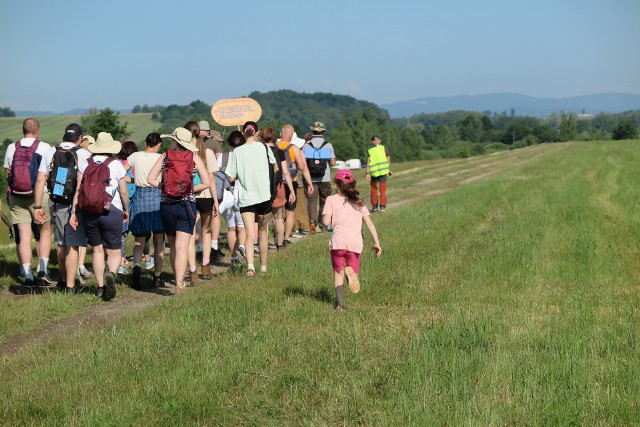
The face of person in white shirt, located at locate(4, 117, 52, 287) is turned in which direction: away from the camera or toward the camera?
away from the camera

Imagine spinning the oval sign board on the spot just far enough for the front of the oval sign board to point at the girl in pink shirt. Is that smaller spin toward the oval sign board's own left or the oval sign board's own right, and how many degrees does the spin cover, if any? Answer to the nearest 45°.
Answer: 0° — it already faces them

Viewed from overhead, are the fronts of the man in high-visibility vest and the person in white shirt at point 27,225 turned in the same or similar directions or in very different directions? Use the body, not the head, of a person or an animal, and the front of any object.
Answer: very different directions

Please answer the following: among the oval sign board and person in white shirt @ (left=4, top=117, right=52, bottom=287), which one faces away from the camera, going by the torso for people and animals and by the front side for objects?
the person in white shirt

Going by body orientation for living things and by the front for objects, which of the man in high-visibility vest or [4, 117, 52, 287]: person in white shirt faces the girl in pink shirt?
the man in high-visibility vest

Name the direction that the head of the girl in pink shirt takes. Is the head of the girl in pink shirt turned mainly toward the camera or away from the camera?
away from the camera

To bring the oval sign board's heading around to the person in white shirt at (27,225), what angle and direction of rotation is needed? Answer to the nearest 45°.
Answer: approximately 45° to its right

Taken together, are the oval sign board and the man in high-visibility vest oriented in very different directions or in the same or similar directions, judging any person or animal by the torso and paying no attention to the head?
same or similar directions

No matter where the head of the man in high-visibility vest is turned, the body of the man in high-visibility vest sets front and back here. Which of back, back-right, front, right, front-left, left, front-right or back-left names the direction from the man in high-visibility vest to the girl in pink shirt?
front

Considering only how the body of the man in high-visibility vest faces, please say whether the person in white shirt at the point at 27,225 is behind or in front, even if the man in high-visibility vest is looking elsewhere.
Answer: in front

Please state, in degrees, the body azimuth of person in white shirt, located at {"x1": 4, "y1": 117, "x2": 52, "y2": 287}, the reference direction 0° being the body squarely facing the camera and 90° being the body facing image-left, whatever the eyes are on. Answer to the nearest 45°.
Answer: approximately 180°

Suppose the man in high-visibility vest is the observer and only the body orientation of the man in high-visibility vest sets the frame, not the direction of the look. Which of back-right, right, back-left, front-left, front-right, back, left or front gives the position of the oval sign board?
front-right

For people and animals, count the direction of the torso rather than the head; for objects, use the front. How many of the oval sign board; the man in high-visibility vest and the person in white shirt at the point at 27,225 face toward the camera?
2

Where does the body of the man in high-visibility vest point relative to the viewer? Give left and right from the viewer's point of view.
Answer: facing the viewer

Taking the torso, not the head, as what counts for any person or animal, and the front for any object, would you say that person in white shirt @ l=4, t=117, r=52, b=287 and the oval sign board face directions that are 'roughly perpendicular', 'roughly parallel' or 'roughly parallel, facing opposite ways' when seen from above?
roughly parallel, facing opposite ways

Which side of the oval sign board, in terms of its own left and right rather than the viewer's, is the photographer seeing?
front

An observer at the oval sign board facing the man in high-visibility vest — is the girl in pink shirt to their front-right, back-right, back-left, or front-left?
back-right
